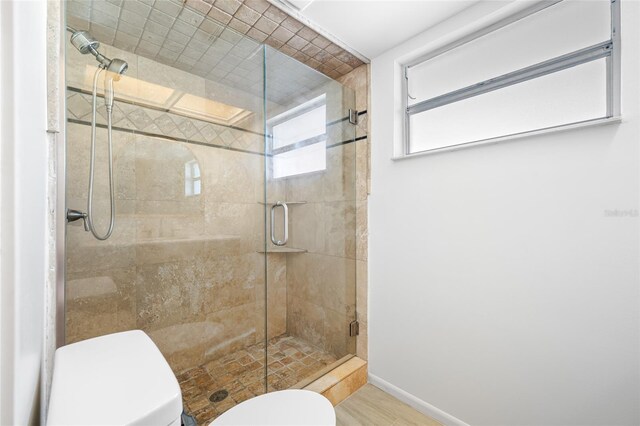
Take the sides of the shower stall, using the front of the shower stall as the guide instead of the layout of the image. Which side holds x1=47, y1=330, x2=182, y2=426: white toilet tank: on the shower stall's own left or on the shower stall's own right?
on the shower stall's own right

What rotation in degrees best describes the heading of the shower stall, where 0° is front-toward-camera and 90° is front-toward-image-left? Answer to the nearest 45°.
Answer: approximately 315°

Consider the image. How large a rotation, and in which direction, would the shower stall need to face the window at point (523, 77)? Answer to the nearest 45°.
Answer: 0° — it already faces it
